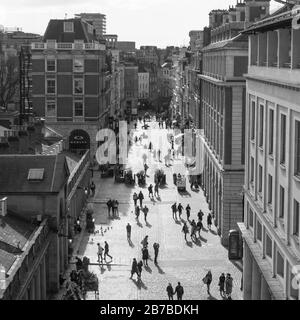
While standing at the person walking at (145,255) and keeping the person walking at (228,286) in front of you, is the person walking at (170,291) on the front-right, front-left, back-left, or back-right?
front-right

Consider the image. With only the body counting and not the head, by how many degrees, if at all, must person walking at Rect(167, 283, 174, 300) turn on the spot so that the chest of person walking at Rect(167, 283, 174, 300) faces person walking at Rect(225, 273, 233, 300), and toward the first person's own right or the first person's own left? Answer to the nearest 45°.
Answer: approximately 45° to the first person's own right

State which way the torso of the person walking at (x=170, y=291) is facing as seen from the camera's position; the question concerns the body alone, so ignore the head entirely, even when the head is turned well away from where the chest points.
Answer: away from the camera

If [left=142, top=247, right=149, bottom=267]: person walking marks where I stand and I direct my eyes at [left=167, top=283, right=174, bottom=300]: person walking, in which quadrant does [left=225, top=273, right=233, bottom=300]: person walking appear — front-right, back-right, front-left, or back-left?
front-left

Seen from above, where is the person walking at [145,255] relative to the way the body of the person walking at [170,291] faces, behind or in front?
in front
